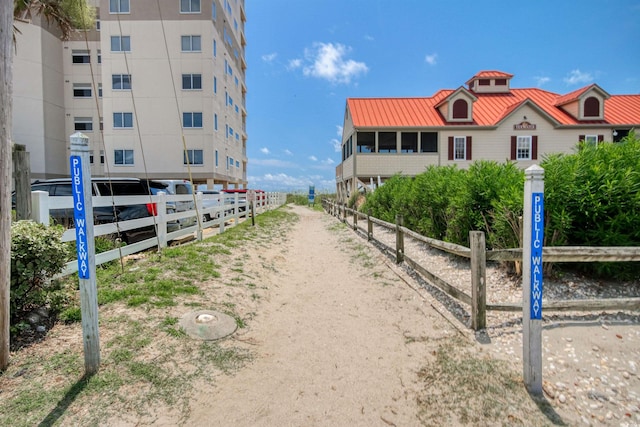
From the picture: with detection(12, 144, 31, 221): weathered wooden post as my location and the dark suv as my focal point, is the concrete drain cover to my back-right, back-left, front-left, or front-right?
back-right

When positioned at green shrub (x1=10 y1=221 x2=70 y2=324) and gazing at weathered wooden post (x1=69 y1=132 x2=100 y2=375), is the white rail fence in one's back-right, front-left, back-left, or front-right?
back-left

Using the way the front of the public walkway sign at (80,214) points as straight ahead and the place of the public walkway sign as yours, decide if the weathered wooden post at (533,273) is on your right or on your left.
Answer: on your left

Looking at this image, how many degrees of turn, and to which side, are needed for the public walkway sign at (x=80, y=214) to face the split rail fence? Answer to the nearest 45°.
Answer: approximately 90° to its left

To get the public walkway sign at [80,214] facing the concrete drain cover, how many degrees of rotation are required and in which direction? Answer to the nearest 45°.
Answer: approximately 135° to its left

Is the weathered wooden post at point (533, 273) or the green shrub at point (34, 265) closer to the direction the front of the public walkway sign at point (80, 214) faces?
the weathered wooden post

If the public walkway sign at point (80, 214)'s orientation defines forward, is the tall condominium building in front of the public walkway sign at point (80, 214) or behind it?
behind

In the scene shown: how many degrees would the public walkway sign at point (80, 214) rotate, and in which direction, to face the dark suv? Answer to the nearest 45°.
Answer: approximately 180°

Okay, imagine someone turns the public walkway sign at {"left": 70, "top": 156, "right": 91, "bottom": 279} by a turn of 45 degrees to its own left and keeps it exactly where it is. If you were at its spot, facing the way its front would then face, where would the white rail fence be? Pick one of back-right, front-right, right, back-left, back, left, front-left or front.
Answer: back-left

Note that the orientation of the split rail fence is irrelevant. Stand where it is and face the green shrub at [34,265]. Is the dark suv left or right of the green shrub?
right

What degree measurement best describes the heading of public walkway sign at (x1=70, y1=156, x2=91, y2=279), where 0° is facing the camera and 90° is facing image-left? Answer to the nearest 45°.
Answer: approximately 0°

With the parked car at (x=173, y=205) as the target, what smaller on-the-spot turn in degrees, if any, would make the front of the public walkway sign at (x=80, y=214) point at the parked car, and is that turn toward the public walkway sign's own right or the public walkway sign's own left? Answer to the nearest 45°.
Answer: approximately 180°
